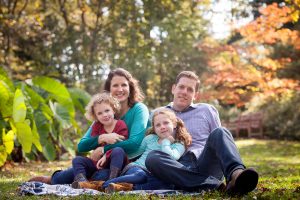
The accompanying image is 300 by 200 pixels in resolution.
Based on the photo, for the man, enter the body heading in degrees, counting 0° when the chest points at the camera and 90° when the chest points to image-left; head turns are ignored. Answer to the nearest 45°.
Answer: approximately 0°

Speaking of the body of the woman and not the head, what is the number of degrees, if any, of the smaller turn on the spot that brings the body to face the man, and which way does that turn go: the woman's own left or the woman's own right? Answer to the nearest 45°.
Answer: approximately 90° to the woman's own left

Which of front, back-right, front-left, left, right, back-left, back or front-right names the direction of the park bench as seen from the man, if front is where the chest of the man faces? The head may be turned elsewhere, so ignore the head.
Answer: back

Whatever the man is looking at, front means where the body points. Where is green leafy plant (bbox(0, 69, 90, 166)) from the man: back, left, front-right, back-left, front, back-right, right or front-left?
back-right
